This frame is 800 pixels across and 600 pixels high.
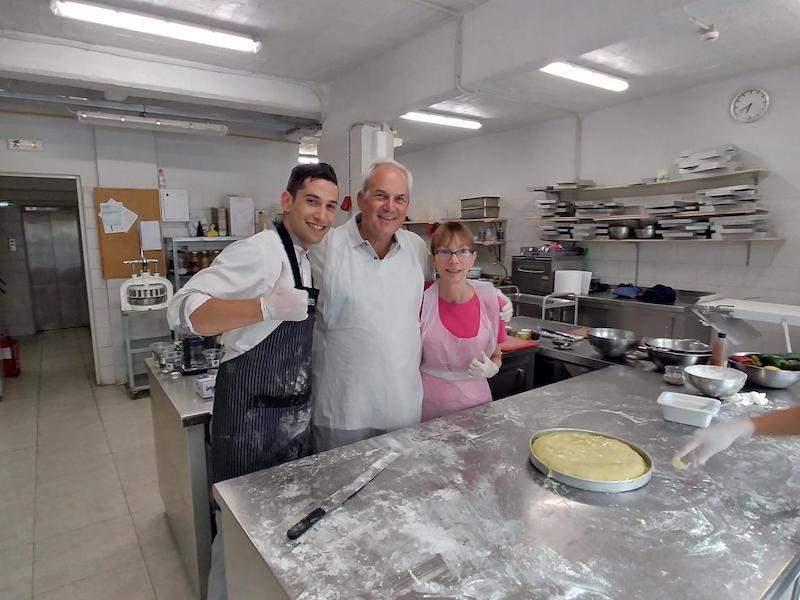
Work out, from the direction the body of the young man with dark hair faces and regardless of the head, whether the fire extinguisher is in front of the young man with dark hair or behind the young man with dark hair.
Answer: behind

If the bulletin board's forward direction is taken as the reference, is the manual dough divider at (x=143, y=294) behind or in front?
in front

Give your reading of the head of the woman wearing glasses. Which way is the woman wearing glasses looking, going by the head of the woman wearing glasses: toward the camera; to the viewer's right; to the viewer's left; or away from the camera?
toward the camera

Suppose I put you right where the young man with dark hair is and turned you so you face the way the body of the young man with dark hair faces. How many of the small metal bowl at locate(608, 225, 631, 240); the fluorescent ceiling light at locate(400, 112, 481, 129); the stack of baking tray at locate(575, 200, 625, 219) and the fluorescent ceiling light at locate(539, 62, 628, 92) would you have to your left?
4

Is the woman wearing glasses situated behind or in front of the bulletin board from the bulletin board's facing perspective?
in front

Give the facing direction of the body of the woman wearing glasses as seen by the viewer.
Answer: toward the camera

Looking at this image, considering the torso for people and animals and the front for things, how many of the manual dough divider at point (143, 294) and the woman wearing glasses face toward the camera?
2

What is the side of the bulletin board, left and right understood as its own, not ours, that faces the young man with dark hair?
front

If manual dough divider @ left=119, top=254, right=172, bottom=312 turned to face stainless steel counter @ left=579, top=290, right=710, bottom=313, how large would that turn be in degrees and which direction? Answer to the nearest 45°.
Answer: approximately 45° to its left

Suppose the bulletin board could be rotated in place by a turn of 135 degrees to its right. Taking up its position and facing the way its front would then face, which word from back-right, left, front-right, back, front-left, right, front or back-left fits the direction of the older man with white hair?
back-left

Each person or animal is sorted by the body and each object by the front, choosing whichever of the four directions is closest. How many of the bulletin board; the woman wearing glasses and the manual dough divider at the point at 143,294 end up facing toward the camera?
3

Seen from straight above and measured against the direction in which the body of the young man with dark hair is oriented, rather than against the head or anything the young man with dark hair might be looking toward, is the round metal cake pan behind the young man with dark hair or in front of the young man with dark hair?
in front

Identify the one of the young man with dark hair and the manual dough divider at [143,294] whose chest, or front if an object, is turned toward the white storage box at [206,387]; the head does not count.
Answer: the manual dough divider

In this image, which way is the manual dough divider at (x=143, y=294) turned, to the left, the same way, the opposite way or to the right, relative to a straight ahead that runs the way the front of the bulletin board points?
the same way

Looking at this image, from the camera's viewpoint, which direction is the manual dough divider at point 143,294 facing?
toward the camera

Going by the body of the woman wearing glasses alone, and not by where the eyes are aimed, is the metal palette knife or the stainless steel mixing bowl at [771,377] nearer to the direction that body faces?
the metal palette knife
